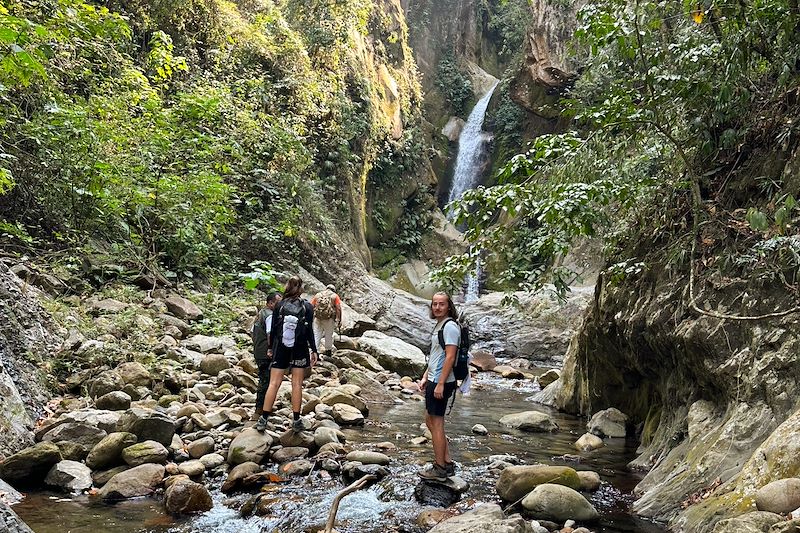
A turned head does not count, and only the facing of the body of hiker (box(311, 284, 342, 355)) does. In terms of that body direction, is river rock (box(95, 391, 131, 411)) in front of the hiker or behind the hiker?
behind

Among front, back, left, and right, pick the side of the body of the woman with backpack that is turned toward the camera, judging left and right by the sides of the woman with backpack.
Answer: back

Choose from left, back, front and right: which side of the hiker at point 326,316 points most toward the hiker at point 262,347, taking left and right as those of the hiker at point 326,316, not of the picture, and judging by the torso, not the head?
back

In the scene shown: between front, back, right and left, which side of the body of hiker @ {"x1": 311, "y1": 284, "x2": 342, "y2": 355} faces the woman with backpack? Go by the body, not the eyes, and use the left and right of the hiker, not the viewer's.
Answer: back

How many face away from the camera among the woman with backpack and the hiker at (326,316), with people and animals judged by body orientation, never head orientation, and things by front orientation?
2

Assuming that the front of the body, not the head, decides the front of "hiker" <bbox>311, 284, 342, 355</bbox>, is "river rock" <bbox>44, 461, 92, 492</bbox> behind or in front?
behind

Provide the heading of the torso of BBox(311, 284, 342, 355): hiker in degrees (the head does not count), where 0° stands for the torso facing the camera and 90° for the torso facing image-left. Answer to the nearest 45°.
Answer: approximately 180°

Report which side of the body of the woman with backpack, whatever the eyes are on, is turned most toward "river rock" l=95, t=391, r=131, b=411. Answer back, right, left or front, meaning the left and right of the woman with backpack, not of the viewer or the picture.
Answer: left

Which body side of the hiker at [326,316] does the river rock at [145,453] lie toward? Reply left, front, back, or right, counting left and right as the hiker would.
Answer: back
